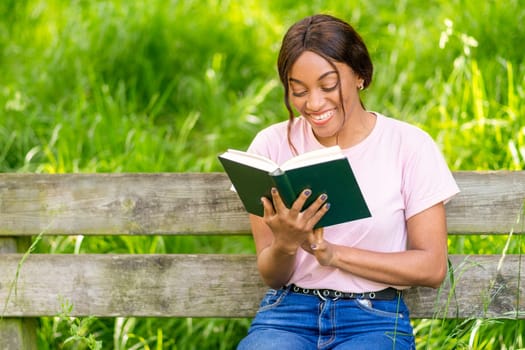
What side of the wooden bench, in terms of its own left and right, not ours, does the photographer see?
front

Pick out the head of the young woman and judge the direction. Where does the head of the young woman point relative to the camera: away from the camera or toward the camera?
toward the camera
